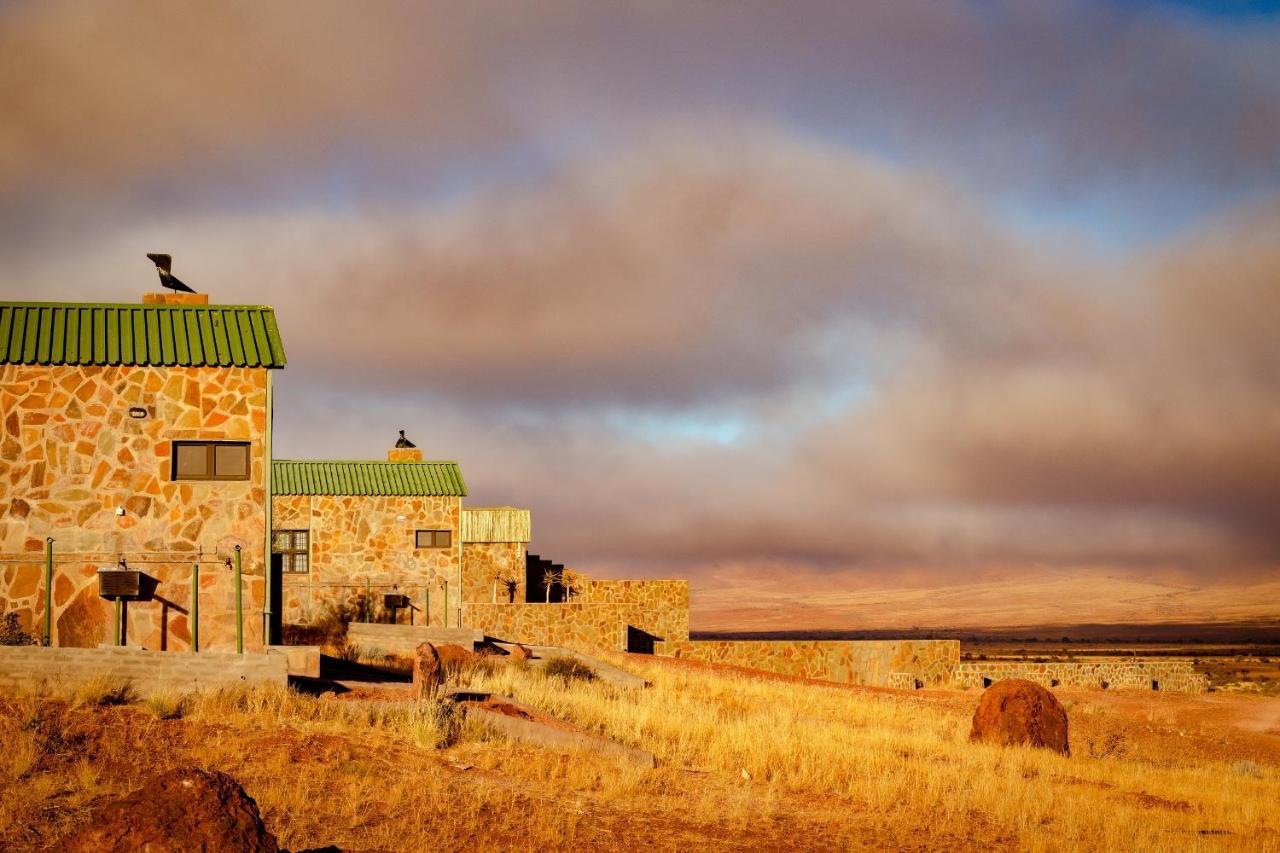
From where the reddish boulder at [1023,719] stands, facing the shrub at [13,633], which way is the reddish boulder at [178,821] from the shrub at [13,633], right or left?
left
